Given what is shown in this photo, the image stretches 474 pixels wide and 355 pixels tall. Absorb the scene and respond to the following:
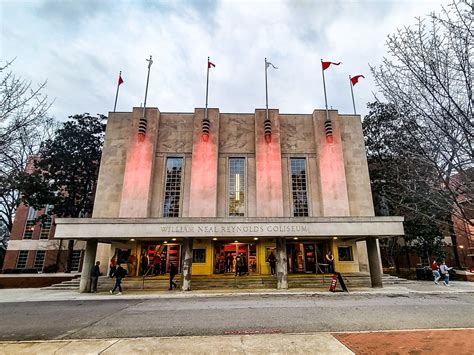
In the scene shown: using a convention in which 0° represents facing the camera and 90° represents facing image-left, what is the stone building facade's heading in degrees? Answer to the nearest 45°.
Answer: approximately 0°

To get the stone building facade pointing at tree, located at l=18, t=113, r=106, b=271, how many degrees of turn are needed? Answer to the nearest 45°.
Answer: approximately 90° to its right

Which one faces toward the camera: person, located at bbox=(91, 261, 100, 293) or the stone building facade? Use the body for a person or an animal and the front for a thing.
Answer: the stone building facade

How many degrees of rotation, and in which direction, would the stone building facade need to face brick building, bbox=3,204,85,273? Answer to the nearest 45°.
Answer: approximately 135° to its right

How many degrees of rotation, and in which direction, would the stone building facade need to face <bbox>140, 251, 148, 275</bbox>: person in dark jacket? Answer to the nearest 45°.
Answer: approximately 90° to its right

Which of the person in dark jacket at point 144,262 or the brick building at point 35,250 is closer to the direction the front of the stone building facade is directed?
the person in dark jacket
